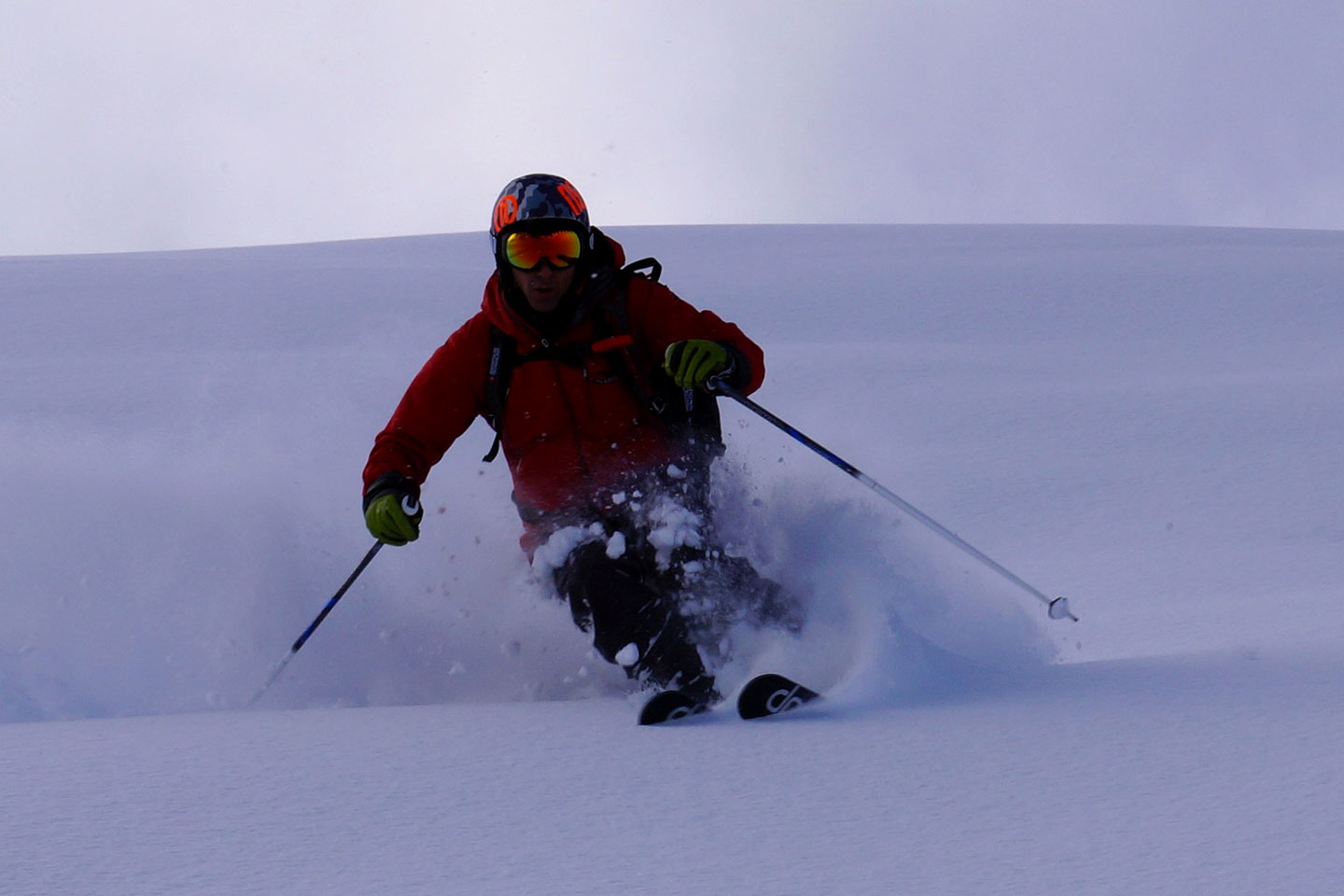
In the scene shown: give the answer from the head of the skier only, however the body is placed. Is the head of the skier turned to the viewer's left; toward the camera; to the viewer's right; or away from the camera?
toward the camera

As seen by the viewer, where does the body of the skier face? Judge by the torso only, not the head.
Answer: toward the camera
